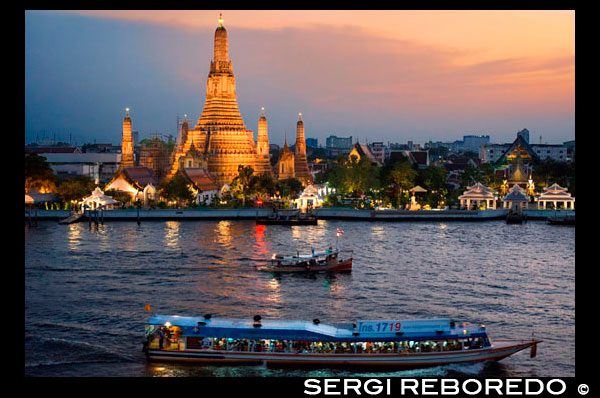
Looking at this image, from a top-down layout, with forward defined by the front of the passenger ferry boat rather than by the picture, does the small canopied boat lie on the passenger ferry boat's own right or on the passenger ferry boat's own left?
on the passenger ferry boat's own left

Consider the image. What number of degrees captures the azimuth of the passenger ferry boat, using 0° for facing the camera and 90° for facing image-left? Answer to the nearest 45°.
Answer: approximately 270°
